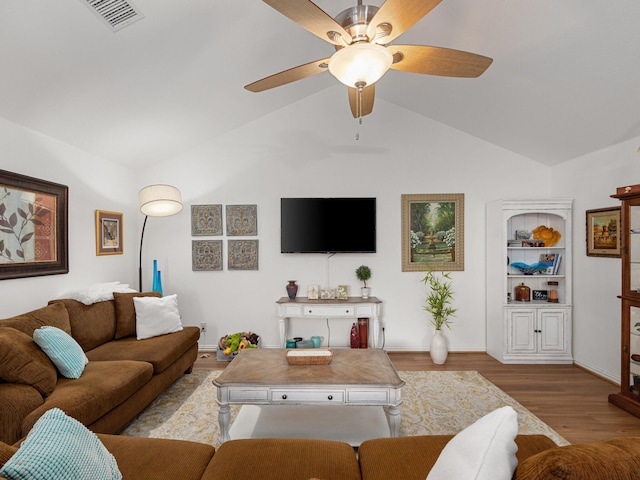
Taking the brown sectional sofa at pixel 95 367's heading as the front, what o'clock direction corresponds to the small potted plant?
The small potted plant is roughly at 10 o'clock from the brown sectional sofa.

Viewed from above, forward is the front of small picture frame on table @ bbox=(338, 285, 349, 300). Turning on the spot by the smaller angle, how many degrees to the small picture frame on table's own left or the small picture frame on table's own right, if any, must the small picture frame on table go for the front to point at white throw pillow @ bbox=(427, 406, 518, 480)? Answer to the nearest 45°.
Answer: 0° — it already faces it

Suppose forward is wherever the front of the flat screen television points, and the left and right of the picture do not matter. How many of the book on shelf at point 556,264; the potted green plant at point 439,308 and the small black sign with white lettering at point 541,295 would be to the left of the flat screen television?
3

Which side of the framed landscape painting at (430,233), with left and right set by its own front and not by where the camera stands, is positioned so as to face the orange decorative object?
left

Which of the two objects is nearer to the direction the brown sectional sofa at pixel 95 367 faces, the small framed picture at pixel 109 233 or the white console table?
the white console table
